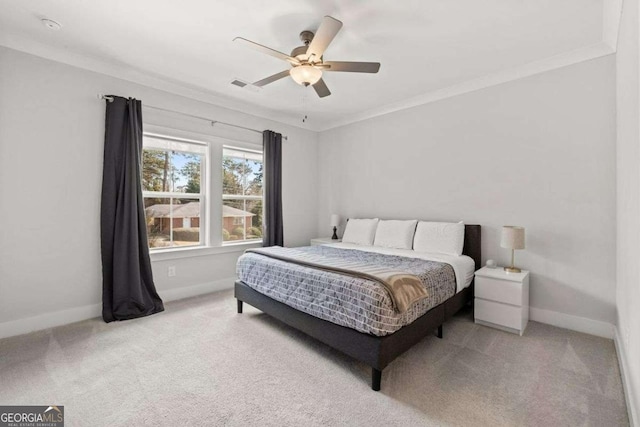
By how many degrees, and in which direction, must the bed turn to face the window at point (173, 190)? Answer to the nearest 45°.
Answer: approximately 90° to its right

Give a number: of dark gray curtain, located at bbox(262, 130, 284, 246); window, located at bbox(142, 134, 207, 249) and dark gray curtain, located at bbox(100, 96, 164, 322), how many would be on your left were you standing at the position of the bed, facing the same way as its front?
0

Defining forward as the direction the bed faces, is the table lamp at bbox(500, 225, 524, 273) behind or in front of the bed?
behind

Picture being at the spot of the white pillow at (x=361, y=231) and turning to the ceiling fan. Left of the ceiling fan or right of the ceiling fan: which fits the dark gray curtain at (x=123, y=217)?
right

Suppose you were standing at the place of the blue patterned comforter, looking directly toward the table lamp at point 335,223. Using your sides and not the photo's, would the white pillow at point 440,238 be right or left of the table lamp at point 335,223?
right

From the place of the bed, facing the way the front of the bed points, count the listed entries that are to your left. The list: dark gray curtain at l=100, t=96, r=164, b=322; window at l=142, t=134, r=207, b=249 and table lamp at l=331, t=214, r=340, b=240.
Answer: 0

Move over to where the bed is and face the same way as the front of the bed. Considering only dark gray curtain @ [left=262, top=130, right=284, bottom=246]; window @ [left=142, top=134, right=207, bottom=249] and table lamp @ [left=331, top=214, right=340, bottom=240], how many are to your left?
0

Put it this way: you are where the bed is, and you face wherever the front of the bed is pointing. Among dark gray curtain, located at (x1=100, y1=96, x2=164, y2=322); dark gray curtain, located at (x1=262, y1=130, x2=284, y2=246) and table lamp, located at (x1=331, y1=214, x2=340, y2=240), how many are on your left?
0

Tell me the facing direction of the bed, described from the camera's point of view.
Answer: facing the viewer and to the left of the viewer

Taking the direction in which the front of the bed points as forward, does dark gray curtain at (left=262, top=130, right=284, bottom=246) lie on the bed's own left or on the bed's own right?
on the bed's own right

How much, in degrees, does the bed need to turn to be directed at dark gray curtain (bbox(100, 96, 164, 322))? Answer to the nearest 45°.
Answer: approximately 45° to its right
